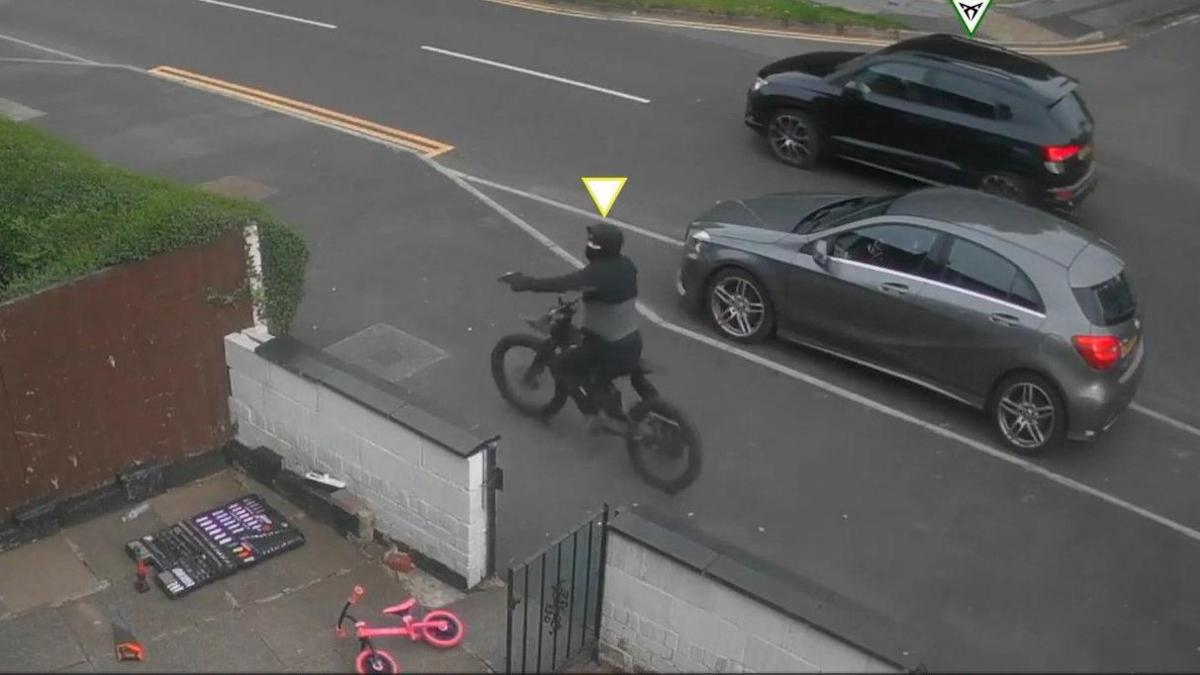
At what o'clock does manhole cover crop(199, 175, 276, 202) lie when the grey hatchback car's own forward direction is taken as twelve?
The manhole cover is roughly at 11 o'clock from the grey hatchback car.

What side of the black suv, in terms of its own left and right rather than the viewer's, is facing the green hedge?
left

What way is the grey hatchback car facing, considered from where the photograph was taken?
facing away from the viewer and to the left of the viewer

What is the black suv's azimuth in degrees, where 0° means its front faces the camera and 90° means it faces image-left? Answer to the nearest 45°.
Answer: approximately 135°

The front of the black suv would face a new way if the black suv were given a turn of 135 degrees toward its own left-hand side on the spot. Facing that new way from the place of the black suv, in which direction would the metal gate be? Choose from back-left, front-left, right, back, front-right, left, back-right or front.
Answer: front

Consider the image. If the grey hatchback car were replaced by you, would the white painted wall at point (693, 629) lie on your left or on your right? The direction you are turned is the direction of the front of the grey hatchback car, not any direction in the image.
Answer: on your left

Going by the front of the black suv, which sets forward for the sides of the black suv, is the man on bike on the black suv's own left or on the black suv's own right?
on the black suv's own left

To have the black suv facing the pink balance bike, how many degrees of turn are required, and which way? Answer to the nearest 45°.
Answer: approximately 135° to its left

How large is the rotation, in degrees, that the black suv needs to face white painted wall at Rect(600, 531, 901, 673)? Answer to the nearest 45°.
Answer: approximately 135° to its left
